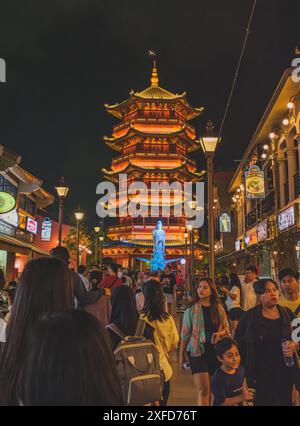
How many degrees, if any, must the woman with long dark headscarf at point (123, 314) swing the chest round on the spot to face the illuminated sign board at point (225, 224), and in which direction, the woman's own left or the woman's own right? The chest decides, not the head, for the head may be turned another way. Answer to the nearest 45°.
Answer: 0° — they already face it

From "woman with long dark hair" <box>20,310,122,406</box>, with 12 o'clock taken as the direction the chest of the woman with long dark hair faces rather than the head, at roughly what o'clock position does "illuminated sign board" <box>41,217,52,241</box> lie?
The illuminated sign board is roughly at 12 o'clock from the woman with long dark hair.

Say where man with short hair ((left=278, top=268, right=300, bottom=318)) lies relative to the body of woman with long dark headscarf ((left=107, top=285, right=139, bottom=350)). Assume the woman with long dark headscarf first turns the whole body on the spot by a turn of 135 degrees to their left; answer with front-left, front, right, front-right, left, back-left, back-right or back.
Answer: back-left

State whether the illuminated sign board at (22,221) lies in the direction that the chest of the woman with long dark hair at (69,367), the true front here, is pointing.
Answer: yes

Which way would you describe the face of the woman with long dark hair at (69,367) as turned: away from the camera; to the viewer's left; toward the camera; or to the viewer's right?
away from the camera

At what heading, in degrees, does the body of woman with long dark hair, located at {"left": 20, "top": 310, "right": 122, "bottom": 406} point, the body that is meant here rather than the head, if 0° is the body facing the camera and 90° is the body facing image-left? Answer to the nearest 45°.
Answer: approximately 180°

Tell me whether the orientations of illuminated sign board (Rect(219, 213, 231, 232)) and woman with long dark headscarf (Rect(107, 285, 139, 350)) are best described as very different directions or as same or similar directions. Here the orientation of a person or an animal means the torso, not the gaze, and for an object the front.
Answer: very different directions

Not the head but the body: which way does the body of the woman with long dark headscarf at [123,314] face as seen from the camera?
away from the camera

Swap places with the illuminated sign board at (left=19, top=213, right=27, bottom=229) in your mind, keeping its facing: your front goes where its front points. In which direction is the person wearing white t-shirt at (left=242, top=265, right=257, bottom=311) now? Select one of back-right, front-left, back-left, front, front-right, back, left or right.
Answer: front-right

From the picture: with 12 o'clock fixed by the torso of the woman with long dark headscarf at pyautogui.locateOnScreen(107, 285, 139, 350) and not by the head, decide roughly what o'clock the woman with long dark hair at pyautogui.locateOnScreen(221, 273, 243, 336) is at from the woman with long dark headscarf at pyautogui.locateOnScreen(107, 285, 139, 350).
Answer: the woman with long dark hair at pyautogui.locateOnScreen(221, 273, 243, 336) is roughly at 1 o'clock from the woman with long dark headscarf at pyautogui.locateOnScreen(107, 285, 139, 350).

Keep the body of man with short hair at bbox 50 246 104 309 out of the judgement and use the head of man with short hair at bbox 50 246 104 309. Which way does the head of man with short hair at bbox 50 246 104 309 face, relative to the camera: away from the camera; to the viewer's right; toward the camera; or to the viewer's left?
away from the camera

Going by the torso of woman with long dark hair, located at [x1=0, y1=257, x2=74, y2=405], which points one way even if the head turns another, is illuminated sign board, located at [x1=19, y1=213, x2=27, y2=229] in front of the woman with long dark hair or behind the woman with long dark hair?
in front
